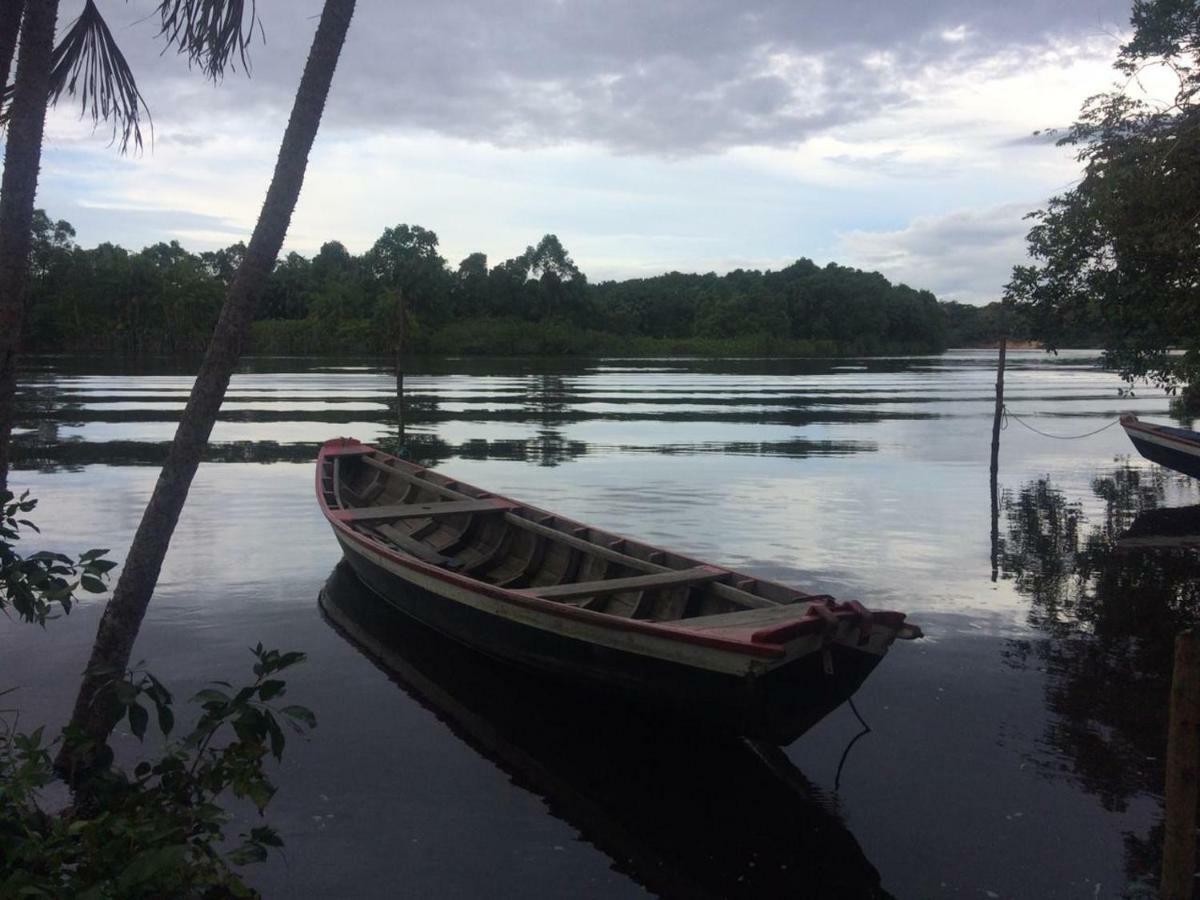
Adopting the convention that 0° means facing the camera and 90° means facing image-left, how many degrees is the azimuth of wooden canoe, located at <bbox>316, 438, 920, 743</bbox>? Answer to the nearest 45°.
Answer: approximately 135°

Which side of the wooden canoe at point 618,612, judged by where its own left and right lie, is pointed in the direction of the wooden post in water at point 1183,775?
back
